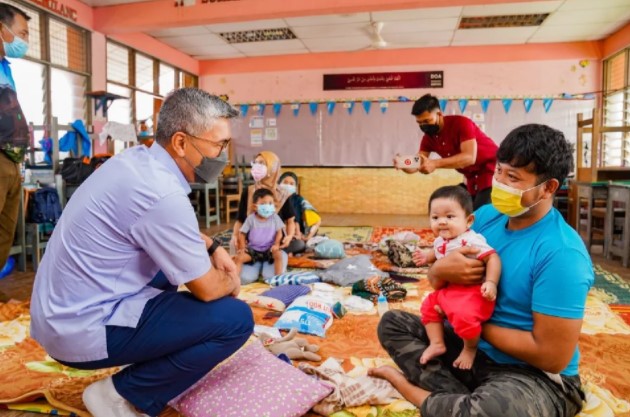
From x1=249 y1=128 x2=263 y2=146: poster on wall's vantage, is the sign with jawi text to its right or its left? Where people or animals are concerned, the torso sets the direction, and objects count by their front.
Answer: on its left

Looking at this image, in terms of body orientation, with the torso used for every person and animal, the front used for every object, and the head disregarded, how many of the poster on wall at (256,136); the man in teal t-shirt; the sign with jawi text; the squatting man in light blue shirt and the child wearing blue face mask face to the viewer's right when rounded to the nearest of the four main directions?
1

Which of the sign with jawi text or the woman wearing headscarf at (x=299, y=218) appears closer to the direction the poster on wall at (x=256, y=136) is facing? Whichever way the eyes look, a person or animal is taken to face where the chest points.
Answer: the woman wearing headscarf

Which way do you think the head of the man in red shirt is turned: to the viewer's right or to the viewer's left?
to the viewer's left

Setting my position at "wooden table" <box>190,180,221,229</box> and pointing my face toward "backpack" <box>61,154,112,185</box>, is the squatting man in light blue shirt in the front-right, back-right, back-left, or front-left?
front-left

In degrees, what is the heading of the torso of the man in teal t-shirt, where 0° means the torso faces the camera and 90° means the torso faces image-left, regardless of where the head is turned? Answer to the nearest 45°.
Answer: approximately 45°

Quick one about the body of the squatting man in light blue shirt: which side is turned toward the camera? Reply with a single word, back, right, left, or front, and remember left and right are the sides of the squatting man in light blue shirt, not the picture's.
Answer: right

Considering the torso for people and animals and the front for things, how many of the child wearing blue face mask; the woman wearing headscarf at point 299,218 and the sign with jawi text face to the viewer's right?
0

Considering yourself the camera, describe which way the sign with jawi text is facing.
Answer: facing the viewer

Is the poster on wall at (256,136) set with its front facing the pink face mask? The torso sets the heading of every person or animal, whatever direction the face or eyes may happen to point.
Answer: yes

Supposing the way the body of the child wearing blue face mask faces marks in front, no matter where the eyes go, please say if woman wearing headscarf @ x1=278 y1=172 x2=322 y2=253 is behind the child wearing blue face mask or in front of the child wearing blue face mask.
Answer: behind

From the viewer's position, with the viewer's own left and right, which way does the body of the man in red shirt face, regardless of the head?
facing the viewer and to the left of the viewer

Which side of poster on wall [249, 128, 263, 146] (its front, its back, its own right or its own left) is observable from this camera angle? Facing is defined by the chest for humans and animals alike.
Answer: front

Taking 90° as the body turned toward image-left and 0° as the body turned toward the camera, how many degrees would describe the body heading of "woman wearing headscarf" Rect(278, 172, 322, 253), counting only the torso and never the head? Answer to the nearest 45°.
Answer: approximately 45°

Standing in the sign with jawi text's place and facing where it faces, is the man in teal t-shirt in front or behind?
in front

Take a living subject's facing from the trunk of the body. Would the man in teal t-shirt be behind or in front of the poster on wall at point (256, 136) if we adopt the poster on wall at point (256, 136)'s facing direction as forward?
in front

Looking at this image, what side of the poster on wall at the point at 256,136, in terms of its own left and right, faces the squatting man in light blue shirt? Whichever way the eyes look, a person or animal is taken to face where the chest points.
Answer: front
